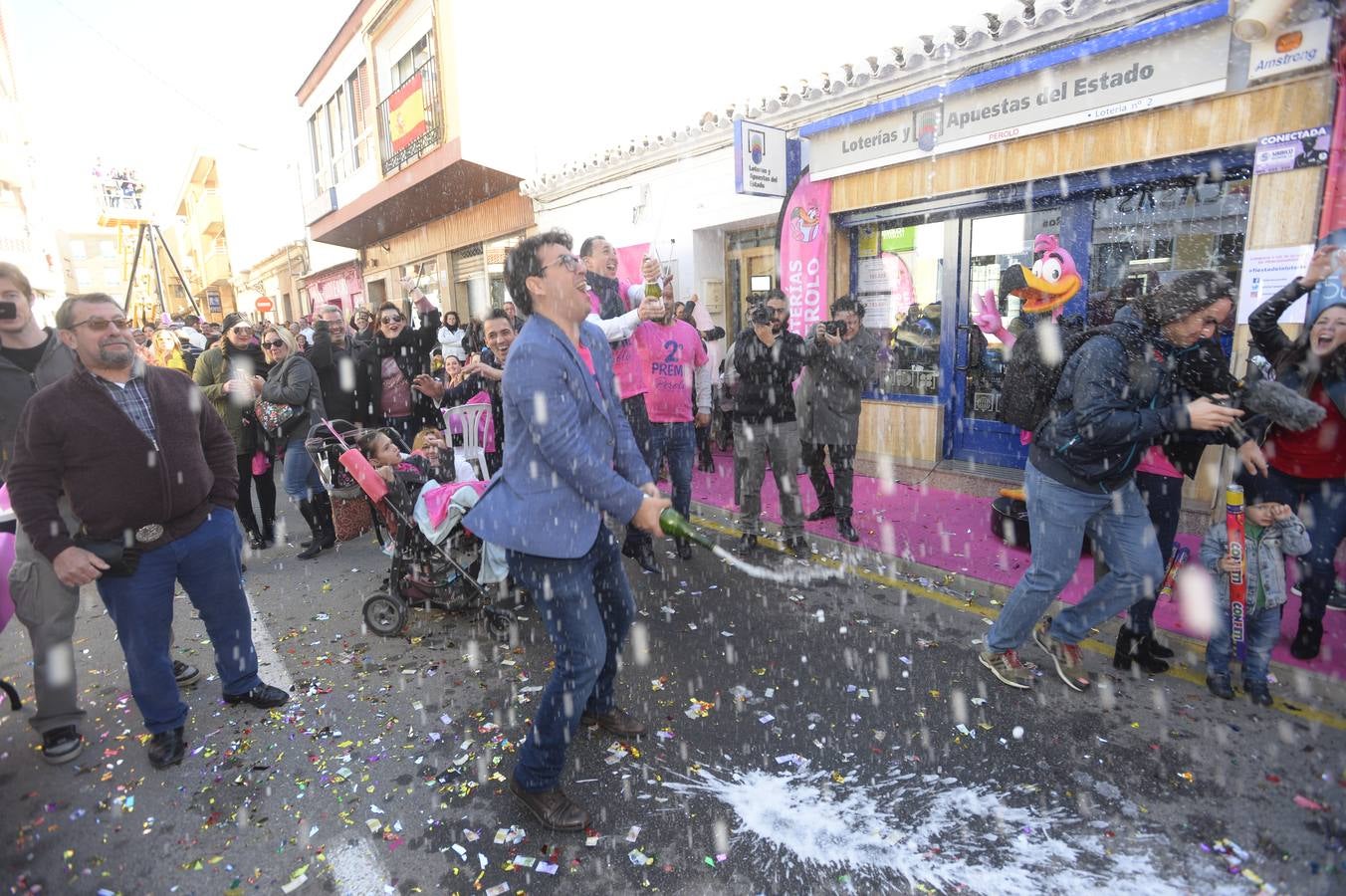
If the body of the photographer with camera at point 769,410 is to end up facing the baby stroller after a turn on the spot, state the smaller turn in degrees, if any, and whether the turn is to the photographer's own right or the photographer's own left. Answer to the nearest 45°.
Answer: approximately 45° to the photographer's own right

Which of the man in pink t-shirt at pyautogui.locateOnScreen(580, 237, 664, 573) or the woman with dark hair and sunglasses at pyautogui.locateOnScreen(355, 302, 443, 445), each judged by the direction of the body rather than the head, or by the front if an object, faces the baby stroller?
the woman with dark hair and sunglasses

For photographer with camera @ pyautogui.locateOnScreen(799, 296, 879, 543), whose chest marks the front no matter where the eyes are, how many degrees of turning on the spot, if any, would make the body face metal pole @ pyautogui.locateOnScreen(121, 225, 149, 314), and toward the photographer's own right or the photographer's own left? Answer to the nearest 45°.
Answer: approximately 135° to the photographer's own right

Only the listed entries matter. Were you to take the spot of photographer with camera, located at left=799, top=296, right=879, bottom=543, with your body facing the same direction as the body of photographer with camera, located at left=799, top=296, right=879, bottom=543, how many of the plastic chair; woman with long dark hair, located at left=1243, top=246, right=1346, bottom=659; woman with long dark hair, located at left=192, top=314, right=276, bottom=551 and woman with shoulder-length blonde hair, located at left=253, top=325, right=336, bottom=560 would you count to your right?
3

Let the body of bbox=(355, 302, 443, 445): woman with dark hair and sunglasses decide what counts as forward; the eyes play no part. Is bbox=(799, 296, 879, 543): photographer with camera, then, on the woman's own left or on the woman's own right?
on the woman's own left

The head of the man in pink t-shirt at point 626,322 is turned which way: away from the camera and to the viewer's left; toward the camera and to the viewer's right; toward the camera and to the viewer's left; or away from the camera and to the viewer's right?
toward the camera and to the viewer's right

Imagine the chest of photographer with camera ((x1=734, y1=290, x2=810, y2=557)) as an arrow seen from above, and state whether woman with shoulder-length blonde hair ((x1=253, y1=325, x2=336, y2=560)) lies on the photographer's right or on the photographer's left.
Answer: on the photographer's right

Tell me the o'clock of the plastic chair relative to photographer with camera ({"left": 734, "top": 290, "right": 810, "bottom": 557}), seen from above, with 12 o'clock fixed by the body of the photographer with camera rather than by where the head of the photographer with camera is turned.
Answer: The plastic chair is roughly at 3 o'clock from the photographer with camera.

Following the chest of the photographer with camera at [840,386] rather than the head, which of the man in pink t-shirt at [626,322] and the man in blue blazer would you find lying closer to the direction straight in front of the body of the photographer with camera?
the man in blue blazer

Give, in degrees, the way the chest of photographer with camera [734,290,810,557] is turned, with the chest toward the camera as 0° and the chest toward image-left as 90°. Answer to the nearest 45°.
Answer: approximately 0°

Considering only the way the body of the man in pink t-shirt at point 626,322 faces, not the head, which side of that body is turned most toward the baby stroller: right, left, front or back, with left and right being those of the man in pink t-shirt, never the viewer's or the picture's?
right
